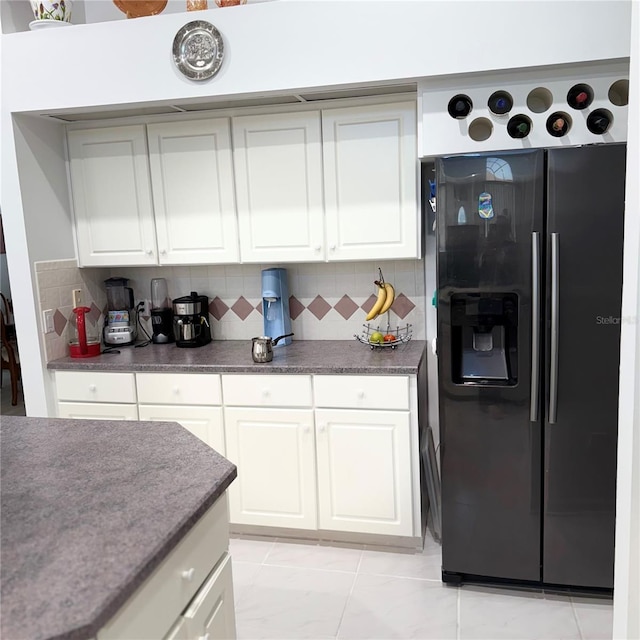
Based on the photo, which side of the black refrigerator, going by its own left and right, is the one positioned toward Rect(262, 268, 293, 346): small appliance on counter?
right

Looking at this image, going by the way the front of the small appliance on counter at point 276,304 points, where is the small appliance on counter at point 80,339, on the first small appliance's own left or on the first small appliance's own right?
on the first small appliance's own right

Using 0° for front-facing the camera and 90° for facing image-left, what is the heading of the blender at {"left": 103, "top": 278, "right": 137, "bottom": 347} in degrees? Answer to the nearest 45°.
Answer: approximately 0°

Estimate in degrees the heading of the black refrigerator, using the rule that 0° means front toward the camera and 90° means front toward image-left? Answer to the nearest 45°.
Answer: approximately 0°

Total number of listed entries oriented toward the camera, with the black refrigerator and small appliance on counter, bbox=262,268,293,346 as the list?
2

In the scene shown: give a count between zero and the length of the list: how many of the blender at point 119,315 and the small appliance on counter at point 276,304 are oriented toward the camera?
2

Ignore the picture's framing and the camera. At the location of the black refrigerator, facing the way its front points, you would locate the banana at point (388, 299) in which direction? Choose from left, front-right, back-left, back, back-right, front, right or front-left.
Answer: back-right

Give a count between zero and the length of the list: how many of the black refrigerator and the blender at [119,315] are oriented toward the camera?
2
